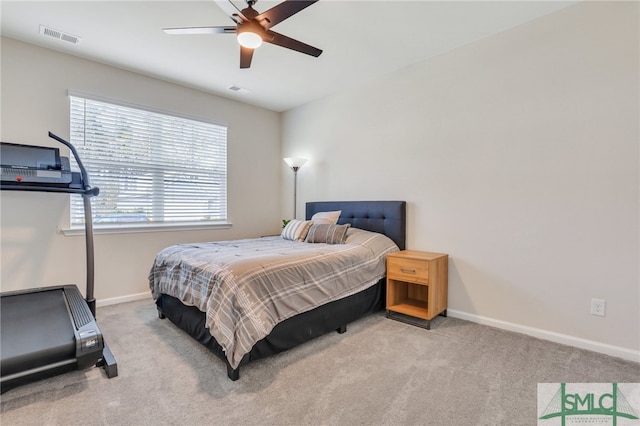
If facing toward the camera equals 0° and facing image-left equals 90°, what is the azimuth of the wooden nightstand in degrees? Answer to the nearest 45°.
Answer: approximately 45°

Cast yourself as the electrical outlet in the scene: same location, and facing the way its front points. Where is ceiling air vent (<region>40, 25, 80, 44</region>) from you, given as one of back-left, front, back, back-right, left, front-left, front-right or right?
front-right

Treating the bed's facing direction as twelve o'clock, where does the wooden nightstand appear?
The wooden nightstand is roughly at 7 o'clock from the bed.

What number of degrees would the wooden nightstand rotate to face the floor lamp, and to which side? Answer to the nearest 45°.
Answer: approximately 90° to its right

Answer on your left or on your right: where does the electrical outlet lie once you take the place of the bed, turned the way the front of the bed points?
on your left
